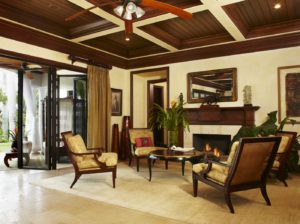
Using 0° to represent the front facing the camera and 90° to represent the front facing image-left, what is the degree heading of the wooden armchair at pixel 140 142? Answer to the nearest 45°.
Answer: approximately 315°

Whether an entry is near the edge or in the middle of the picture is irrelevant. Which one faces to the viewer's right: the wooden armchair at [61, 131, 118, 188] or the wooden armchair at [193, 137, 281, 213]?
the wooden armchair at [61, 131, 118, 188]

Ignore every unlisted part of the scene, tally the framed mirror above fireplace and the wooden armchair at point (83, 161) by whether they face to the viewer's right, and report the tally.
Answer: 1

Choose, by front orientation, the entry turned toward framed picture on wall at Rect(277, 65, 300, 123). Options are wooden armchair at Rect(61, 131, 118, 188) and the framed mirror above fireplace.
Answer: the wooden armchair

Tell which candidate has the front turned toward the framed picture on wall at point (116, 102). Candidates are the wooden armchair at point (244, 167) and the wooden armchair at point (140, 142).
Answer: the wooden armchair at point (244, 167)

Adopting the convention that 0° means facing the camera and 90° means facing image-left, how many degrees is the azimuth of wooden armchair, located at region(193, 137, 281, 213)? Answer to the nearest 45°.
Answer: approximately 135°

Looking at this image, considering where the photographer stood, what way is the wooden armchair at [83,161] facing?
facing to the right of the viewer

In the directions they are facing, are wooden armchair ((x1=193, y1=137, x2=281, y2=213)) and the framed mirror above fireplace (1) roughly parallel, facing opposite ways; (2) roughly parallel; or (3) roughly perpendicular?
roughly perpendicular

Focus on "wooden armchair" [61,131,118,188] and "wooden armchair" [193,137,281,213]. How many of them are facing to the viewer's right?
1

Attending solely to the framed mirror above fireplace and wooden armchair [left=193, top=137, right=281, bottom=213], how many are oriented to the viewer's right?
0

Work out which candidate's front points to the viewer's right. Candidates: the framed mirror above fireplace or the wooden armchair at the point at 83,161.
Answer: the wooden armchair
